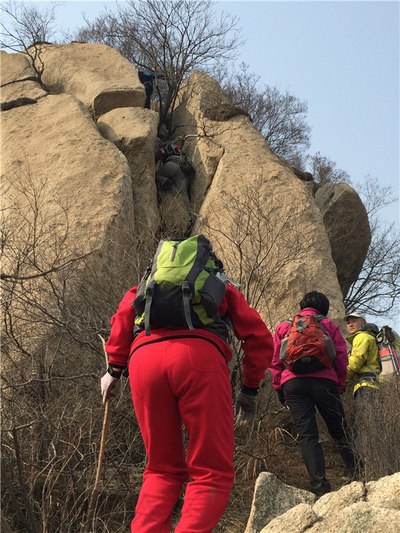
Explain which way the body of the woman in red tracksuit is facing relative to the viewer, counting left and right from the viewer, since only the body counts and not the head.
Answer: facing away from the viewer

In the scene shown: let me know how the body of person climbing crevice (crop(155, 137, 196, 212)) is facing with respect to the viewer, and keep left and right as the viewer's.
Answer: facing away from the viewer

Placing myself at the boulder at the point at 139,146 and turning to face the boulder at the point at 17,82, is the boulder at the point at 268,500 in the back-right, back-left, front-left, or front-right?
back-left

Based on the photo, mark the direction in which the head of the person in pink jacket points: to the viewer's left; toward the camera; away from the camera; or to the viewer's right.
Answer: away from the camera

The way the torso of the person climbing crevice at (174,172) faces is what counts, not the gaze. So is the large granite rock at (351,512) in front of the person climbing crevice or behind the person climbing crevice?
behind

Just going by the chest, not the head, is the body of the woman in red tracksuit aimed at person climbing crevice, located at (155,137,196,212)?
yes

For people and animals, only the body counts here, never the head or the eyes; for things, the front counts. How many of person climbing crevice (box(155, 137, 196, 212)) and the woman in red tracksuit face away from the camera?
2

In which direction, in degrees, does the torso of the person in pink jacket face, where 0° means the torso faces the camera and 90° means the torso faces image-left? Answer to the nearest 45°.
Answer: approximately 180°

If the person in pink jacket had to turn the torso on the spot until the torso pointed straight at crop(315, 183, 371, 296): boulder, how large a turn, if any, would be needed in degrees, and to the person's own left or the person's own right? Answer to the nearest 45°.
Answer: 0° — they already face it
